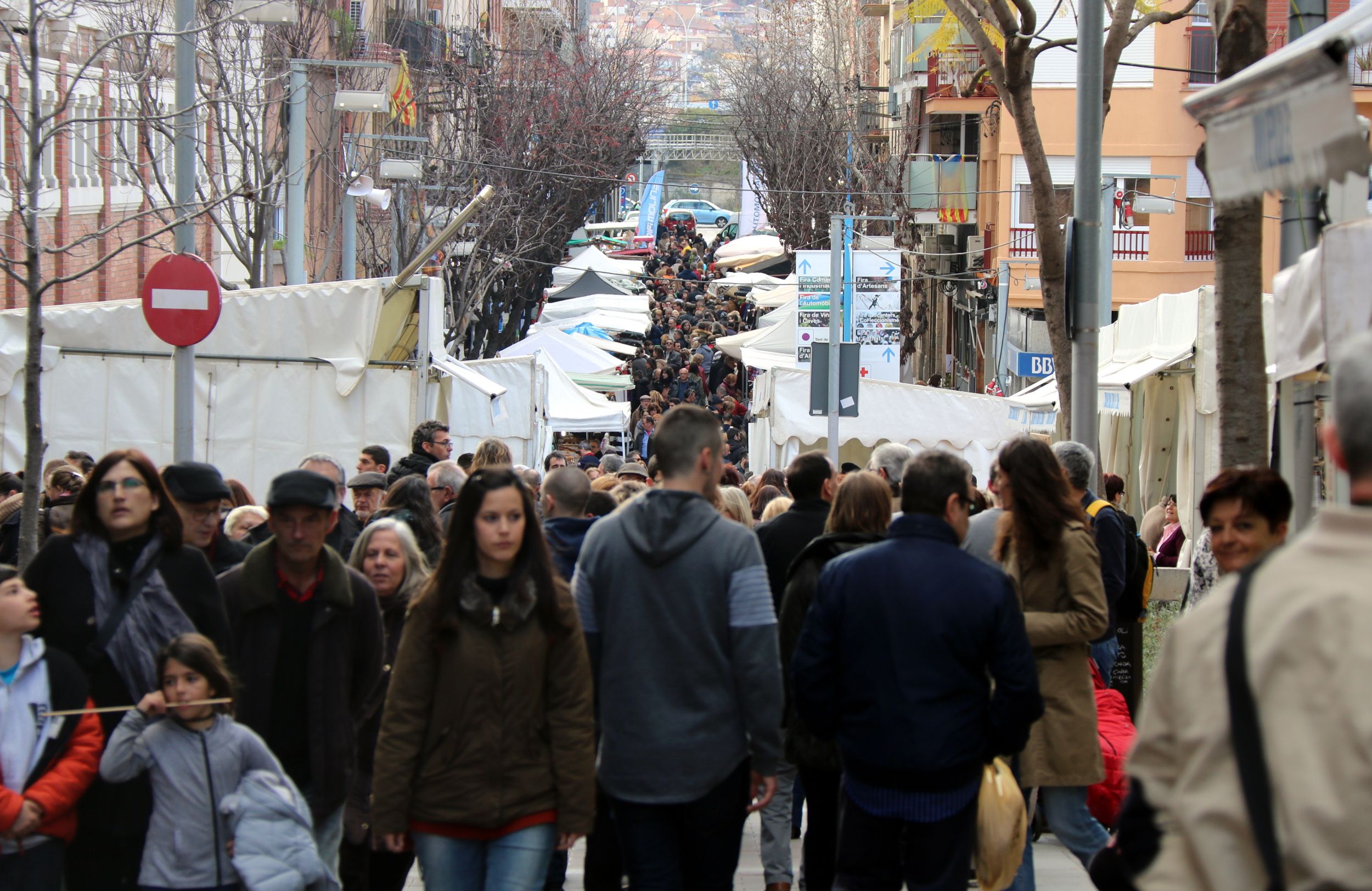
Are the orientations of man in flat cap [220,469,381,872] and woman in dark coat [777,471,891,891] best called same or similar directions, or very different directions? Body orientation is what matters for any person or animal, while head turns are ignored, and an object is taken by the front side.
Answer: very different directions

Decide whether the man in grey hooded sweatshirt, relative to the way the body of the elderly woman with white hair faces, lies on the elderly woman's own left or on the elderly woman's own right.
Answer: on the elderly woman's own left

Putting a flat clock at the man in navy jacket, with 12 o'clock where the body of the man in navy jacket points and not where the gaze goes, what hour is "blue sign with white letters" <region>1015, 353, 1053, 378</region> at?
The blue sign with white letters is roughly at 12 o'clock from the man in navy jacket.

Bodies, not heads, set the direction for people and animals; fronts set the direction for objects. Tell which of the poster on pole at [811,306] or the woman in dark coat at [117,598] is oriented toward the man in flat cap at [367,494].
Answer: the poster on pole

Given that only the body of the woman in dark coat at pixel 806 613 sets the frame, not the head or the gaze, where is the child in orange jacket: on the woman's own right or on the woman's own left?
on the woman's own left

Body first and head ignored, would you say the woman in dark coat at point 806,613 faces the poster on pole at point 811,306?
yes

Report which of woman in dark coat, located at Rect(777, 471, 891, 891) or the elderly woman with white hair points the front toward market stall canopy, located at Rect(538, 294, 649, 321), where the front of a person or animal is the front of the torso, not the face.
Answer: the woman in dark coat
